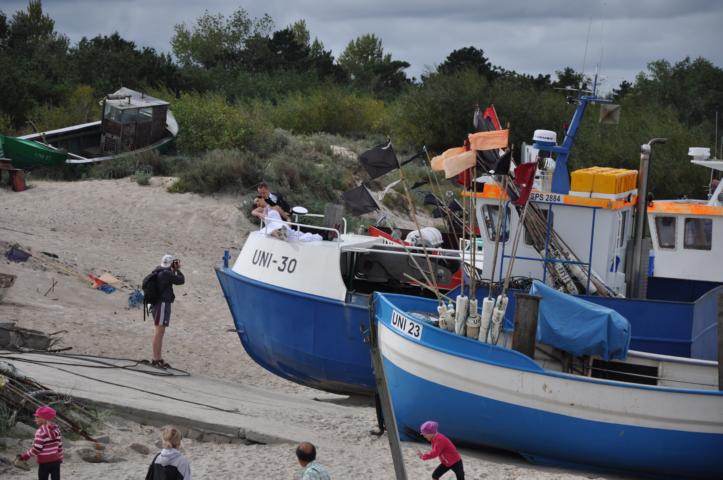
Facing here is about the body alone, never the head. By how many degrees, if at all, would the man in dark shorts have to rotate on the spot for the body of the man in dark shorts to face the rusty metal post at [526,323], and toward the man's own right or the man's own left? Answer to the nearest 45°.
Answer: approximately 45° to the man's own right

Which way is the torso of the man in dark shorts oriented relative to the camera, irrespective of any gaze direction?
to the viewer's right

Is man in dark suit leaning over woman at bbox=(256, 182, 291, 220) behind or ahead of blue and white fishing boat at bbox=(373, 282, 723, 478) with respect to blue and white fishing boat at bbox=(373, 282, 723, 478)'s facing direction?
ahead

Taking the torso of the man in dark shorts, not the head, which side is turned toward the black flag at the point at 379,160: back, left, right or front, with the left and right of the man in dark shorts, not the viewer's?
front

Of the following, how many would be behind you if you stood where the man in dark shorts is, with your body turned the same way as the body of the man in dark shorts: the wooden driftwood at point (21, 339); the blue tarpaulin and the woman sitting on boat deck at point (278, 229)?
1

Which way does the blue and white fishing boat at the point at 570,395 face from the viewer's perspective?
to the viewer's left

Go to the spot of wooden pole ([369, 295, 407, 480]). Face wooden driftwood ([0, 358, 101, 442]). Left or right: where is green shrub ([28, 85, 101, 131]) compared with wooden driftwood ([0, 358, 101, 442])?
right

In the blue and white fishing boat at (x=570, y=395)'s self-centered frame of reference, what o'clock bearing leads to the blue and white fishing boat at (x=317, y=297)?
the blue and white fishing boat at (x=317, y=297) is roughly at 1 o'clock from the blue and white fishing boat at (x=570, y=395).

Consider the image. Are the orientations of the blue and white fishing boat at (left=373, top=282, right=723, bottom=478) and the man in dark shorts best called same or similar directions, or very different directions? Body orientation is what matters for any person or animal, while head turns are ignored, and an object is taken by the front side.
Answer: very different directions

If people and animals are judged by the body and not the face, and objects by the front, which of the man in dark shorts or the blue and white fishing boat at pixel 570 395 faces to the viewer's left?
the blue and white fishing boat

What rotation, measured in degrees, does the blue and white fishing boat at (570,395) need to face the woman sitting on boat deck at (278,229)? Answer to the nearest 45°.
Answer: approximately 45° to its right

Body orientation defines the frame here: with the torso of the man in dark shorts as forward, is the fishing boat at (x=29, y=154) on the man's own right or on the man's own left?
on the man's own left

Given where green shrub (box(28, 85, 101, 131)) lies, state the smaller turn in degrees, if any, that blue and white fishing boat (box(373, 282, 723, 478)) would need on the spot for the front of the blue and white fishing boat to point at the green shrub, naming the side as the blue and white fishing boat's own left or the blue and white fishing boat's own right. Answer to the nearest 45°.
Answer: approximately 45° to the blue and white fishing boat's own right

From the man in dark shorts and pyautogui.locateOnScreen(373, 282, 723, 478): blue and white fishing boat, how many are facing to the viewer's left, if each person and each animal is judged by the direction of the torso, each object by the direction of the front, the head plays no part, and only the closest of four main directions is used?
1

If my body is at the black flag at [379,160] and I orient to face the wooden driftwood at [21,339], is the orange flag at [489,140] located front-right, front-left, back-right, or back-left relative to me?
back-left
